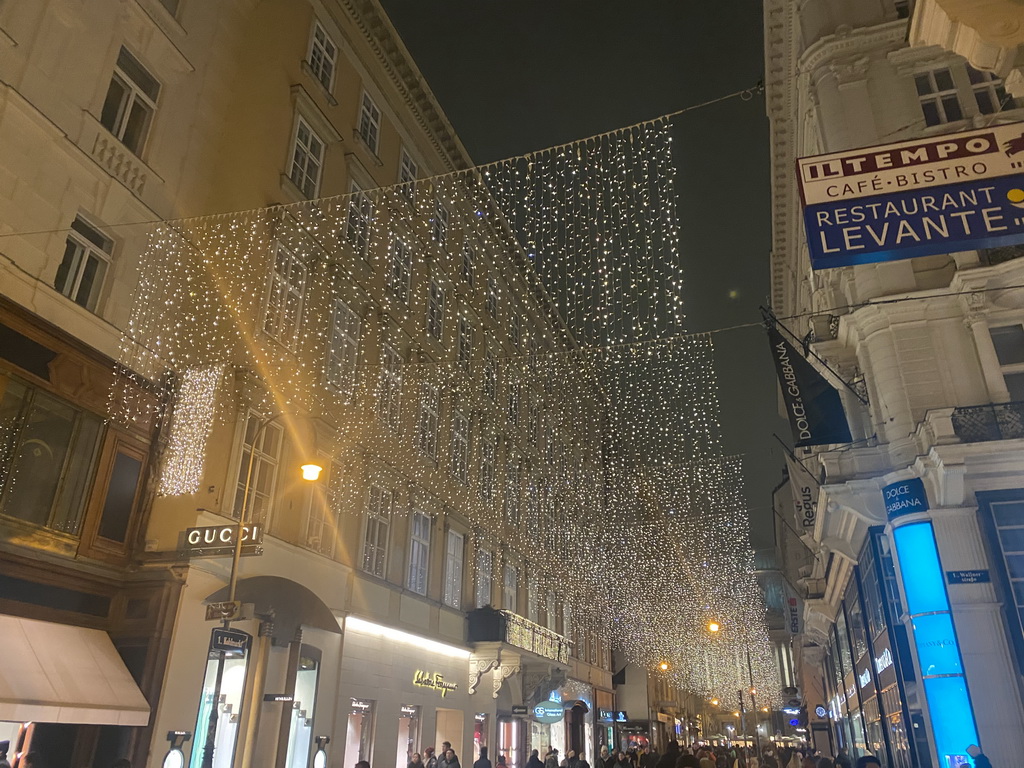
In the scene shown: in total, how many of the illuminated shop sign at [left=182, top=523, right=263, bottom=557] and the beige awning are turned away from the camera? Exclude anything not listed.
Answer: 0

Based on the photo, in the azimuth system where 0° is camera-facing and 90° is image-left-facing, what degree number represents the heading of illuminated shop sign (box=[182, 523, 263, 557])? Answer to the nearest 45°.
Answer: approximately 0°

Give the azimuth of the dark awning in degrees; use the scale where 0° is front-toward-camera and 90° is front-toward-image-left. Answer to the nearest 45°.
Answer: approximately 315°

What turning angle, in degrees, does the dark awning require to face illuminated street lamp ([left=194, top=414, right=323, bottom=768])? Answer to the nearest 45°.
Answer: approximately 45° to its right

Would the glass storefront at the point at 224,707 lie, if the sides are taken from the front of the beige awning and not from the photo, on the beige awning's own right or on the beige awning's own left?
on the beige awning's own left

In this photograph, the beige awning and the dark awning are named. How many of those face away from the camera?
0

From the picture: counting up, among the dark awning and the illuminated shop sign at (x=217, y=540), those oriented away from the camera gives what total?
0

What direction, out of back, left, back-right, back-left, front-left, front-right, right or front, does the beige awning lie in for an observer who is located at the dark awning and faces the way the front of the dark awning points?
right
